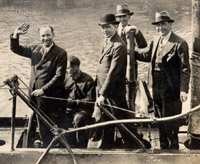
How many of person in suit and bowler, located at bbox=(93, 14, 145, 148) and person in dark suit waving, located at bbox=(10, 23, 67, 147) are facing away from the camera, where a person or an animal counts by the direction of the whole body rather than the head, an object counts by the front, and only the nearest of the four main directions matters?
0

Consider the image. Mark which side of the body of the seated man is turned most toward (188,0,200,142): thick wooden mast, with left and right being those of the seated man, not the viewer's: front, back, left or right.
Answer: left

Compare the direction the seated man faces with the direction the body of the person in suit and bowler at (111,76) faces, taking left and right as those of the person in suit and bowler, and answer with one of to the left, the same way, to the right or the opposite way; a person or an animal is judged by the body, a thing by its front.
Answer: the same way

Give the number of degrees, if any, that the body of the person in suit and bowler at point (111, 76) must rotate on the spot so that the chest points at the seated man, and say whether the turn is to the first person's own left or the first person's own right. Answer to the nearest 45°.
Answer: approximately 90° to the first person's own right

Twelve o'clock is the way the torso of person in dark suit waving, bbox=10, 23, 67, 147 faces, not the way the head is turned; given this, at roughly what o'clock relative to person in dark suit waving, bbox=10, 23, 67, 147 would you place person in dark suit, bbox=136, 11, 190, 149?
person in dark suit, bbox=136, 11, 190, 149 is roughly at 8 o'clock from person in dark suit waving, bbox=10, 23, 67, 147.

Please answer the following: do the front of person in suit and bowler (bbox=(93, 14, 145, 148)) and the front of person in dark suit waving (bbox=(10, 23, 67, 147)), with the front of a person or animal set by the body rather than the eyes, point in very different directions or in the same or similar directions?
same or similar directions

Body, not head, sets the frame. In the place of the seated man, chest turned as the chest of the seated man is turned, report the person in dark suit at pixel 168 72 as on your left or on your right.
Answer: on your left

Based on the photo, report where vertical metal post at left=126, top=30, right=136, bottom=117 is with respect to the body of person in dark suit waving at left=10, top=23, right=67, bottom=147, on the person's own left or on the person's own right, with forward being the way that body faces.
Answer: on the person's own left

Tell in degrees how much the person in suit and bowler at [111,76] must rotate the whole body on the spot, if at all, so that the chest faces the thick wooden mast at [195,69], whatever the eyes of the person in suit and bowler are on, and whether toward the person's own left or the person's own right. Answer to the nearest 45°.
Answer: approximately 135° to the person's own left

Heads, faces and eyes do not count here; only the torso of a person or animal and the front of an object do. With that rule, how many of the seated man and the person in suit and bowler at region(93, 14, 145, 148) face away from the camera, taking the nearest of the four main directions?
0

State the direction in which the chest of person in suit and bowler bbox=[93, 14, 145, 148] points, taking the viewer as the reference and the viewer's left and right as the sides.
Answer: facing the viewer and to the left of the viewer

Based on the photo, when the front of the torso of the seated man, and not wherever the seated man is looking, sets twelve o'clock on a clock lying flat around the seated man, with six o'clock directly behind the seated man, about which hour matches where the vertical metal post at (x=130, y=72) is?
The vertical metal post is roughly at 8 o'clock from the seated man.

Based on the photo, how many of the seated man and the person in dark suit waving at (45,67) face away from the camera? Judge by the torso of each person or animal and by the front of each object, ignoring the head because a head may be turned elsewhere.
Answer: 0

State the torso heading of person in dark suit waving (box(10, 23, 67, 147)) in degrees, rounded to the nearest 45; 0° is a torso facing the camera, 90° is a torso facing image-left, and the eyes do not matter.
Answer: approximately 45°

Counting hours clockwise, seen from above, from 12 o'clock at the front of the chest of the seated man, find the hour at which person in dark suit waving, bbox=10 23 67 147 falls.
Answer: The person in dark suit waving is roughly at 1 o'clock from the seated man.

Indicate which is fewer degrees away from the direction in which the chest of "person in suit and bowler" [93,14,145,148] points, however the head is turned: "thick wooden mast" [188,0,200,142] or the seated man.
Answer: the seated man

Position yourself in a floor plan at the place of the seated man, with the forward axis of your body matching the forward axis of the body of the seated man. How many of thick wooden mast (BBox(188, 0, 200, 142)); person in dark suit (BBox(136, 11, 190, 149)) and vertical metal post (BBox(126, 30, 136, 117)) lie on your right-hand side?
0

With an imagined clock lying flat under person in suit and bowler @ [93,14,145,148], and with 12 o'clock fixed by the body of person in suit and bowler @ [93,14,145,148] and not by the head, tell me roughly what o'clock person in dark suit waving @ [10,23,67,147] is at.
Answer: person in dark suit waving @ [10,23,67,147] is roughly at 2 o'clock from person in suit and bowler @ [93,14,145,148].
